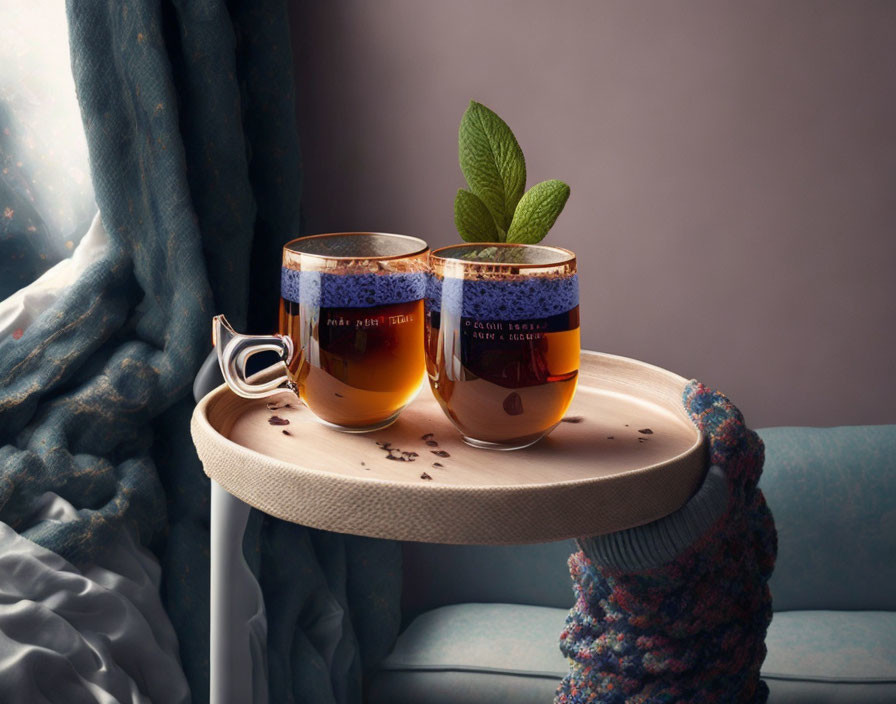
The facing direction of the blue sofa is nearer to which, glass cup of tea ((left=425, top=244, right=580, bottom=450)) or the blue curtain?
the glass cup of tea

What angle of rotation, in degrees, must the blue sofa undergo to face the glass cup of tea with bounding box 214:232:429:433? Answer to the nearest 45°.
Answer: approximately 45° to its right

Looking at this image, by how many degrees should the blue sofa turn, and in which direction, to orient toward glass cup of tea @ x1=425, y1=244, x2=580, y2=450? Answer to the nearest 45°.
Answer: approximately 45° to its right

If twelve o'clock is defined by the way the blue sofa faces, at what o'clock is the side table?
The side table is roughly at 1 o'clock from the blue sofa.

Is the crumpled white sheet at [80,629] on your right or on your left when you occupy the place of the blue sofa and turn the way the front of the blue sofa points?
on your right

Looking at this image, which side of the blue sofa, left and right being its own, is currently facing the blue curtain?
right

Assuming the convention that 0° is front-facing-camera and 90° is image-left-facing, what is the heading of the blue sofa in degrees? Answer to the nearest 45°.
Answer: approximately 0°

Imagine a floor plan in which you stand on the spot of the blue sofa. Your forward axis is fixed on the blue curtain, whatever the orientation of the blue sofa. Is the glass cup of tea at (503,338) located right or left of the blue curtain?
left
